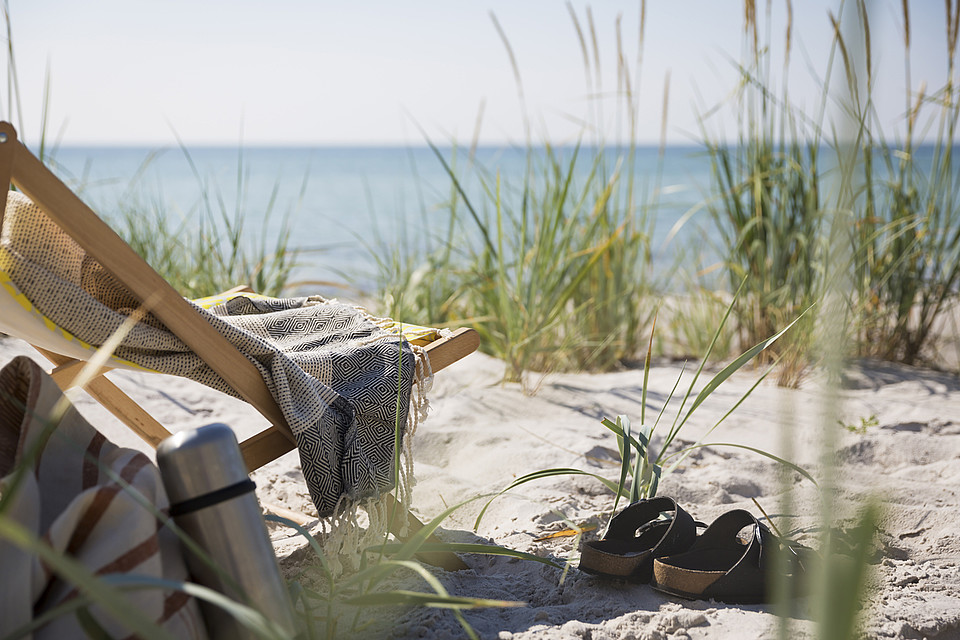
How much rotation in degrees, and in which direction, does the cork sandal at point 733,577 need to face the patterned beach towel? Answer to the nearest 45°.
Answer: approximately 135° to its left
